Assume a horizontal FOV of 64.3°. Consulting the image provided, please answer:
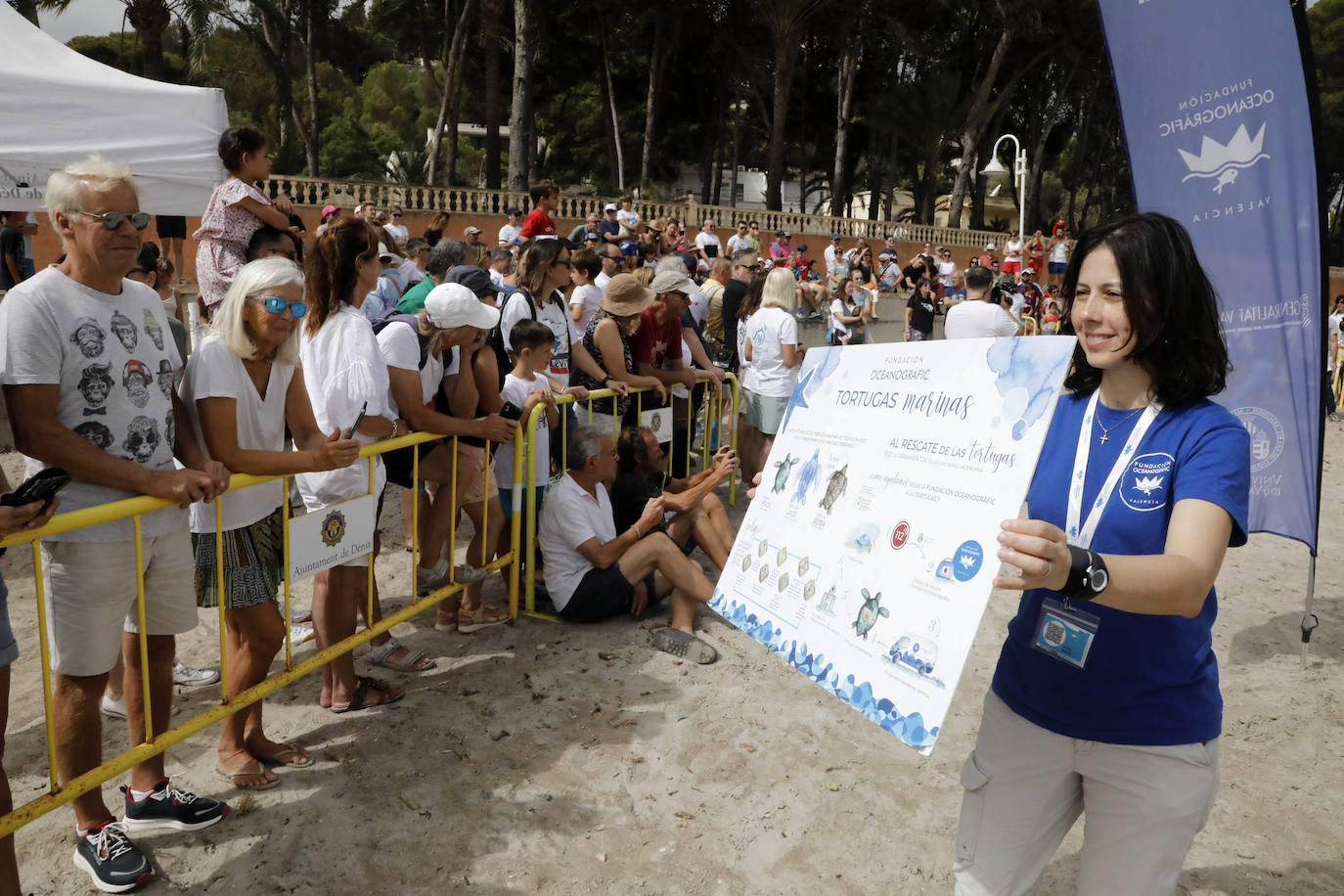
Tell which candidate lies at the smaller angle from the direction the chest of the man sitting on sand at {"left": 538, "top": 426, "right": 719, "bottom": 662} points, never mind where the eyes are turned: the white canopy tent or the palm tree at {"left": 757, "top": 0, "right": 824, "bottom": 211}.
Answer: the palm tree

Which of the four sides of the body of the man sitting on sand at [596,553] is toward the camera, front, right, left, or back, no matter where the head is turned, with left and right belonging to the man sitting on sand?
right

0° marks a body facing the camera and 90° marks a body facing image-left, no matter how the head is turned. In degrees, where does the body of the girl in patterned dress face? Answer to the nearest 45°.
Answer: approximately 270°

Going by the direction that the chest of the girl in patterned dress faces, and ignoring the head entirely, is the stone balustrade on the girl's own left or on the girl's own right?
on the girl's own left

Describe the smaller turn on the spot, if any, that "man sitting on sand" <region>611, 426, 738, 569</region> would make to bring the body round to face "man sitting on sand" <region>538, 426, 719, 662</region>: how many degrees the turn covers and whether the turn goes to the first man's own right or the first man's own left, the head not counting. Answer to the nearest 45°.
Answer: approximately 135° to the first man's own right

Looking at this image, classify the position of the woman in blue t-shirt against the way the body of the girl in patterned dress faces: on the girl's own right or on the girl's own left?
on the girl's own right

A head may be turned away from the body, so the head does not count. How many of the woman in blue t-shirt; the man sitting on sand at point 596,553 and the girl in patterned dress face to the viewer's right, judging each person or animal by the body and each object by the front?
2

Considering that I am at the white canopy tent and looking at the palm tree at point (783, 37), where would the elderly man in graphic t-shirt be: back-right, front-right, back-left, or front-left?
back-right

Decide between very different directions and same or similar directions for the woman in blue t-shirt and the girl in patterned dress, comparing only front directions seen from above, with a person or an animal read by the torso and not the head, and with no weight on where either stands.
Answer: very different directions

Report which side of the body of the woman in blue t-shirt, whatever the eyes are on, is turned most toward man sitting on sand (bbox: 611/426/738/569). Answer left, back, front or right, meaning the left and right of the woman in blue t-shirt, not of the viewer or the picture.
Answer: right

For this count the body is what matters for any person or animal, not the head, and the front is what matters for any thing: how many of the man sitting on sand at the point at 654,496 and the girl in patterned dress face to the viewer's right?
2

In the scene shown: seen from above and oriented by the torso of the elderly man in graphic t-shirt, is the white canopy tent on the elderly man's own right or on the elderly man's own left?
on the elderly man's own left

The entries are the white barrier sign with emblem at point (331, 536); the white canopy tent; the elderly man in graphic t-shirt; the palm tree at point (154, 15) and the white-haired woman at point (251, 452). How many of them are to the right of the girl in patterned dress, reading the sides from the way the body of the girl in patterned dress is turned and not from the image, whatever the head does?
3

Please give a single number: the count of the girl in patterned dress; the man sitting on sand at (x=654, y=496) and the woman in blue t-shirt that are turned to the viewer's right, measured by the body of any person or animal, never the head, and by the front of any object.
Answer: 2

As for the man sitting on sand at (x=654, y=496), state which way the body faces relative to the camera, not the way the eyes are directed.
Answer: to the viewer's right

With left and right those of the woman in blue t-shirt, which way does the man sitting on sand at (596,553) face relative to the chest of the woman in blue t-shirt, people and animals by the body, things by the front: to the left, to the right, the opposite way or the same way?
the opposite way
